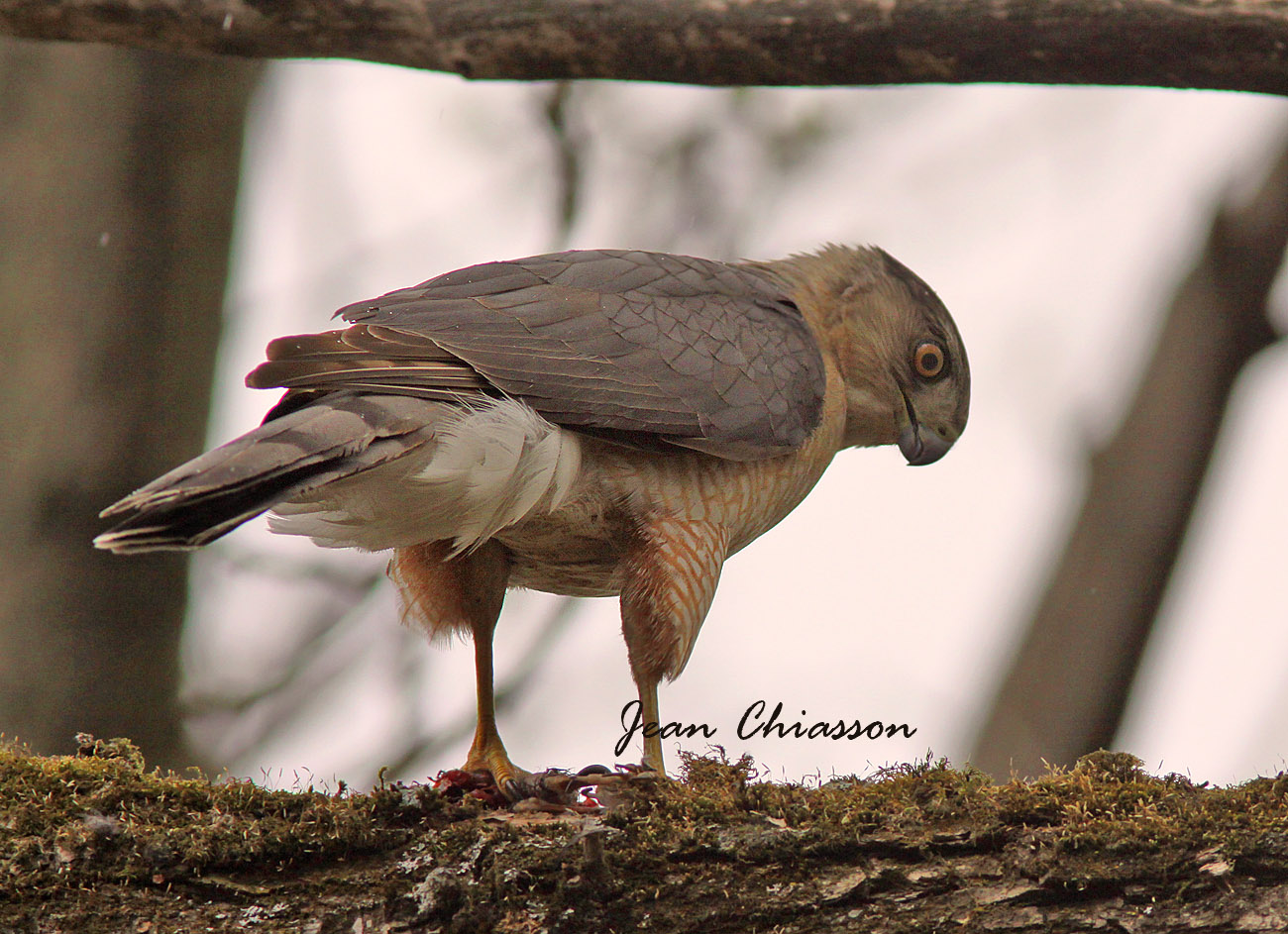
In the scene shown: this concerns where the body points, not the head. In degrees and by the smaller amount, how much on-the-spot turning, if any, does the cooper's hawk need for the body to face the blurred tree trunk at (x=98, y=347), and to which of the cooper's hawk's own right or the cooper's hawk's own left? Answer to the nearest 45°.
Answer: approximately 135° to the cooper's hawk's own left

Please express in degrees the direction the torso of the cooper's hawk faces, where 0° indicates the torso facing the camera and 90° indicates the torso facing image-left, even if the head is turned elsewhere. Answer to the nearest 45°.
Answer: approximately 270°

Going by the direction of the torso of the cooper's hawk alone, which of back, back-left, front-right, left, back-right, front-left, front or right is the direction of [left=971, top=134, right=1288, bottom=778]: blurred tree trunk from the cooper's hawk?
front-left
